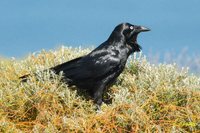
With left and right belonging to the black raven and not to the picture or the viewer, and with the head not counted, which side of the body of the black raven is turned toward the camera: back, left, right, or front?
right
